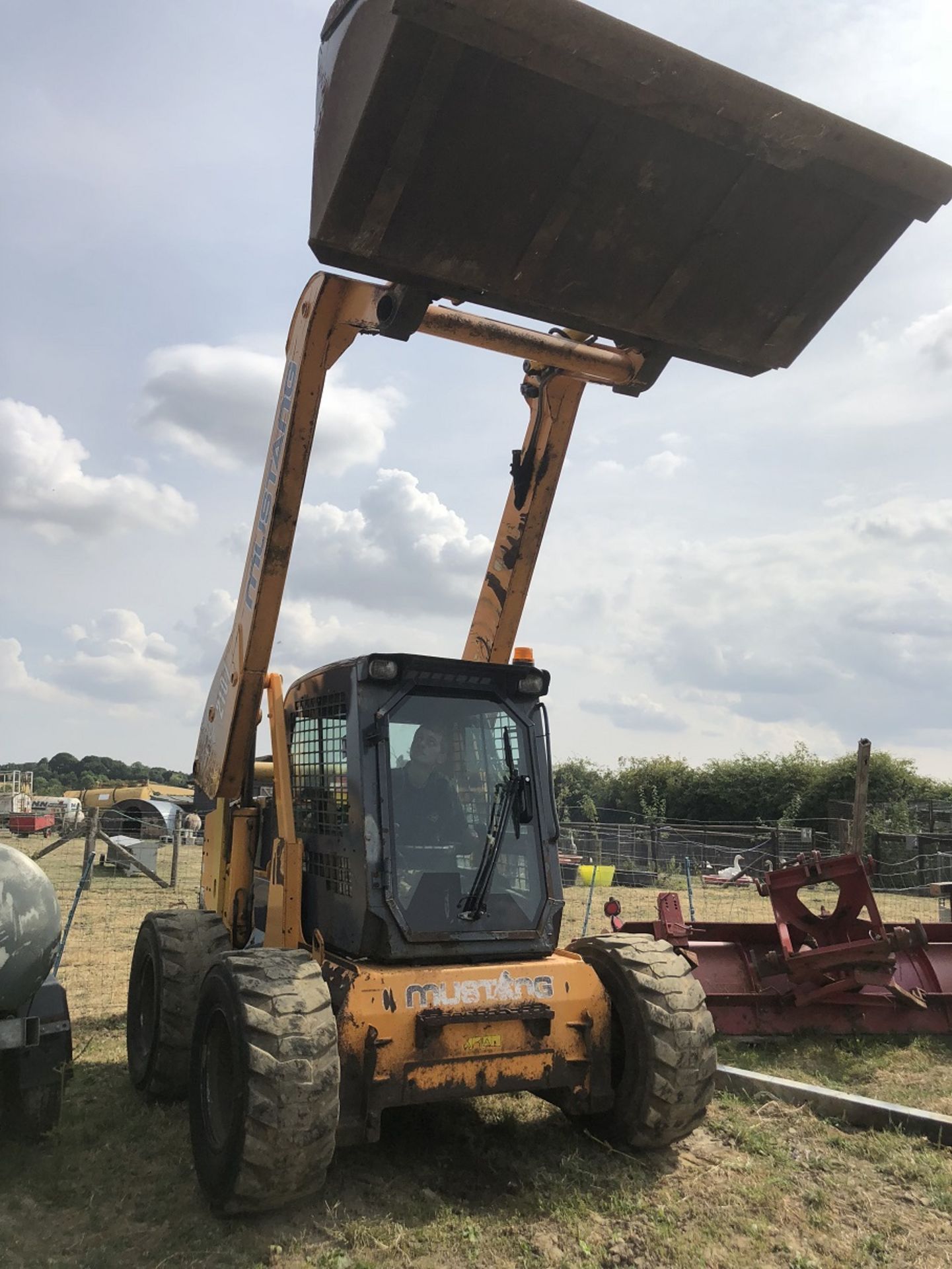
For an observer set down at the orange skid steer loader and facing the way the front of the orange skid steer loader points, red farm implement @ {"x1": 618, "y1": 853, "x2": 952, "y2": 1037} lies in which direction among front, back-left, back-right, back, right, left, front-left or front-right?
left

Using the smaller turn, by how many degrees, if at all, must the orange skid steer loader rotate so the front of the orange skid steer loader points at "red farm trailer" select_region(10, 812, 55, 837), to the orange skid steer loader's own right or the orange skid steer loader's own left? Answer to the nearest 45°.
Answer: approximately 180°

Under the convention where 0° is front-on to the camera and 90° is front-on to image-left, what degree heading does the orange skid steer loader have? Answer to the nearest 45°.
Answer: approximately 315°

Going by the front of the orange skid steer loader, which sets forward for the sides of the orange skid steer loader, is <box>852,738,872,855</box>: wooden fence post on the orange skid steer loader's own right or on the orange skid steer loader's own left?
on the orange skid steer loader's own left

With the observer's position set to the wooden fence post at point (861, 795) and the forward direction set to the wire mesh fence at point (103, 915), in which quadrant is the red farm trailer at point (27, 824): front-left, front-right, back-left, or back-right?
front-right

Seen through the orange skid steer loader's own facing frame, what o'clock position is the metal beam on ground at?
The metal beam on ground is roughly at 9 o'clock from the orange skid steer loader.

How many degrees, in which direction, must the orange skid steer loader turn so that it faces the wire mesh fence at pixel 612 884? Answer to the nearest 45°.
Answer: approximately 135° to its left
